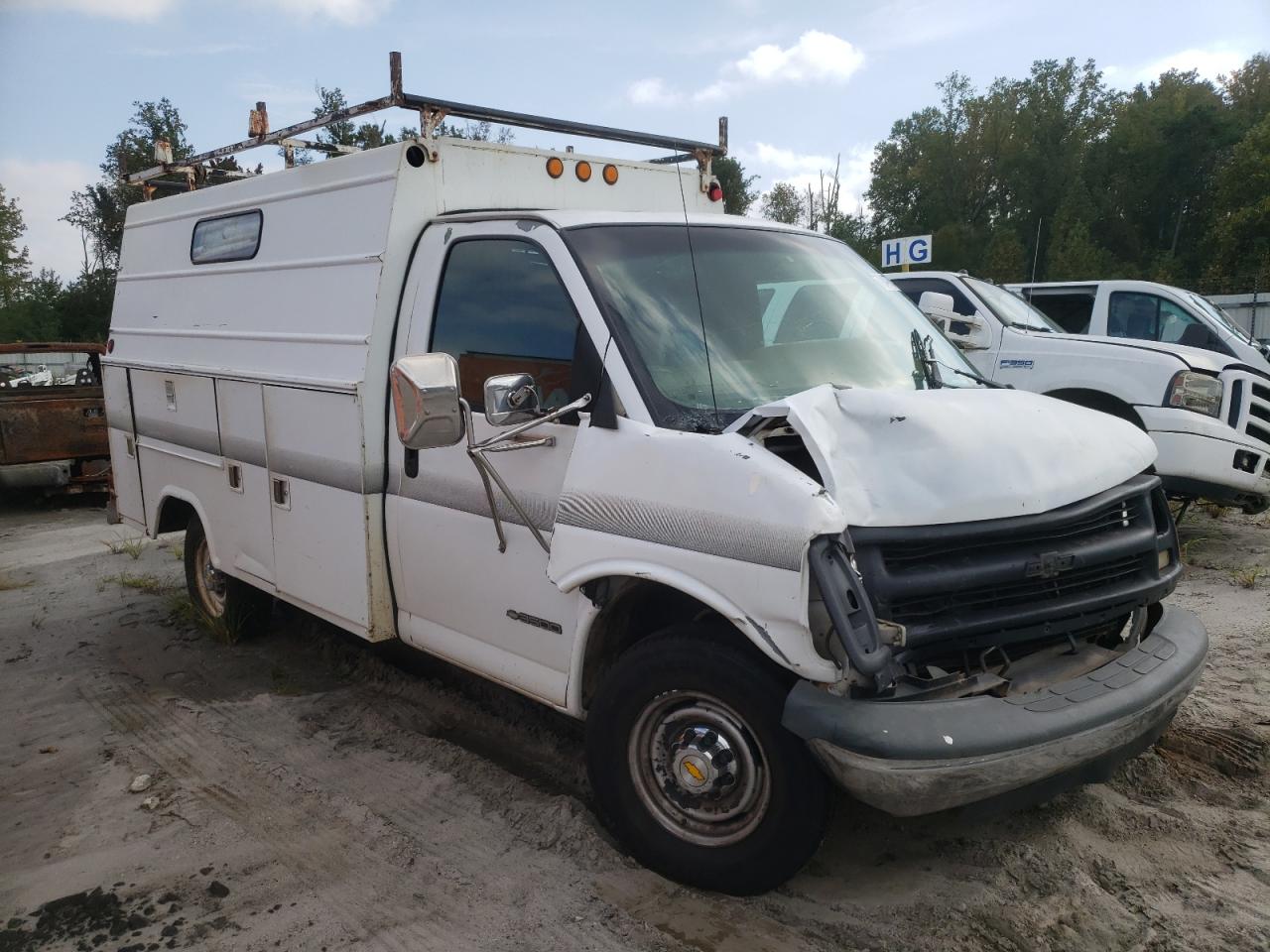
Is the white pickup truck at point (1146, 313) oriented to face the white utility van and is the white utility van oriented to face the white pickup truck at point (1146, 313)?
no

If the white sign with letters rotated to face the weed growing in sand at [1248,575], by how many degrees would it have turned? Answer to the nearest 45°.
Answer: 0° — it already faces it

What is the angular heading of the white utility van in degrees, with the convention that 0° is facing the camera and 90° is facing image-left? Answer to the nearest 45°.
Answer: approximately 315°

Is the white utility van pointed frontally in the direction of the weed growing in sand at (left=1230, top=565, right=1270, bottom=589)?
no

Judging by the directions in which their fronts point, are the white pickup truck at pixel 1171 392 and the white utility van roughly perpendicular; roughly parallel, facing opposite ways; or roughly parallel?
roughly parallel

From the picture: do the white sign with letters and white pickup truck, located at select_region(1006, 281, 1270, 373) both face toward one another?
no

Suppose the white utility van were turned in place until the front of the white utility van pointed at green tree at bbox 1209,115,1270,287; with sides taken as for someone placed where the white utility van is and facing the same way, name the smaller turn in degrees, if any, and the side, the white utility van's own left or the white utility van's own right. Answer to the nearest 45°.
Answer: approximately 90° to the white utility van's own left

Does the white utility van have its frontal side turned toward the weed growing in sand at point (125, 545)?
no

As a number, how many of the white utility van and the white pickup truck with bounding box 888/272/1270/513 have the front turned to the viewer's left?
0

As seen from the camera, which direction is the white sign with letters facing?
toward the camera

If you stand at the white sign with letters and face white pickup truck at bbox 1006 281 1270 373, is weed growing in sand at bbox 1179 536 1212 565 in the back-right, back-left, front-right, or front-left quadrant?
front-right

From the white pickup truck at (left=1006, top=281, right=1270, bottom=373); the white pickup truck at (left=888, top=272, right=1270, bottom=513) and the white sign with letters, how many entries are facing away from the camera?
0

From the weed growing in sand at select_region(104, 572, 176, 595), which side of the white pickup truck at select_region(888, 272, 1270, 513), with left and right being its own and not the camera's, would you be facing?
right

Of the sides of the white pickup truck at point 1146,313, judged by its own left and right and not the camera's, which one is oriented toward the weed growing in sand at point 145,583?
right

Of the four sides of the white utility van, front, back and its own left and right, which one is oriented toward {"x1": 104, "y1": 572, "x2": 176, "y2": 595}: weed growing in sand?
back

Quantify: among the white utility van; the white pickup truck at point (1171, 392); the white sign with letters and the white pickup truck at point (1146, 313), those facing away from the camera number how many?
0

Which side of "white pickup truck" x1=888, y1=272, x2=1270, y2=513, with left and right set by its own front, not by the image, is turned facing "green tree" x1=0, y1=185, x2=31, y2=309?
back

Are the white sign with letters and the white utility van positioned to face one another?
no

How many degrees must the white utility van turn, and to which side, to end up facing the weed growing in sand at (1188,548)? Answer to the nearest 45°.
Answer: approximately 90° to its left
